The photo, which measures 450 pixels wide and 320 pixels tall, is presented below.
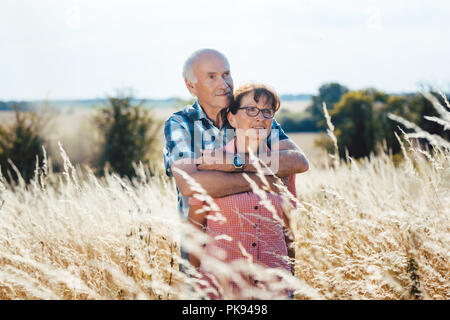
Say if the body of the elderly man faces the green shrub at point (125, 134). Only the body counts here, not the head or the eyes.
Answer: no

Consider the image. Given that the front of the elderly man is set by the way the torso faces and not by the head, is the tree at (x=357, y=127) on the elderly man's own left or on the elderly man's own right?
on the elderly man's own left

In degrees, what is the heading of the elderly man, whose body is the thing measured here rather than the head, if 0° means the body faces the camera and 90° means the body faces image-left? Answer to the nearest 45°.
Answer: approximately 315°

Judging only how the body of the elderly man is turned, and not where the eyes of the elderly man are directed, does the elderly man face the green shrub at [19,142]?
no

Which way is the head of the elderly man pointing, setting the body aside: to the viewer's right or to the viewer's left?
to the viewer's right
